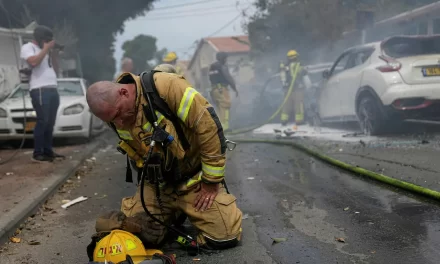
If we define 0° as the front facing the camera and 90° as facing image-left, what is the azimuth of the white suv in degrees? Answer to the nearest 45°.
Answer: approximately 135°

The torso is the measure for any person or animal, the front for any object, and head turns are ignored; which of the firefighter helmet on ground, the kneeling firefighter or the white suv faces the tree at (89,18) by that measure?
the white suv

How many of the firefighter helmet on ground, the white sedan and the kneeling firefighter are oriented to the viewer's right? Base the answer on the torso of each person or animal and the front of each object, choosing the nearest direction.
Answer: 1

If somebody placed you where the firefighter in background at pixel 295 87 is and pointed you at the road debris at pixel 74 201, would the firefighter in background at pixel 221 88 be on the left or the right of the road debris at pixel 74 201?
right

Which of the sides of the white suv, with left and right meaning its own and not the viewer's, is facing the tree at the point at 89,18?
front
